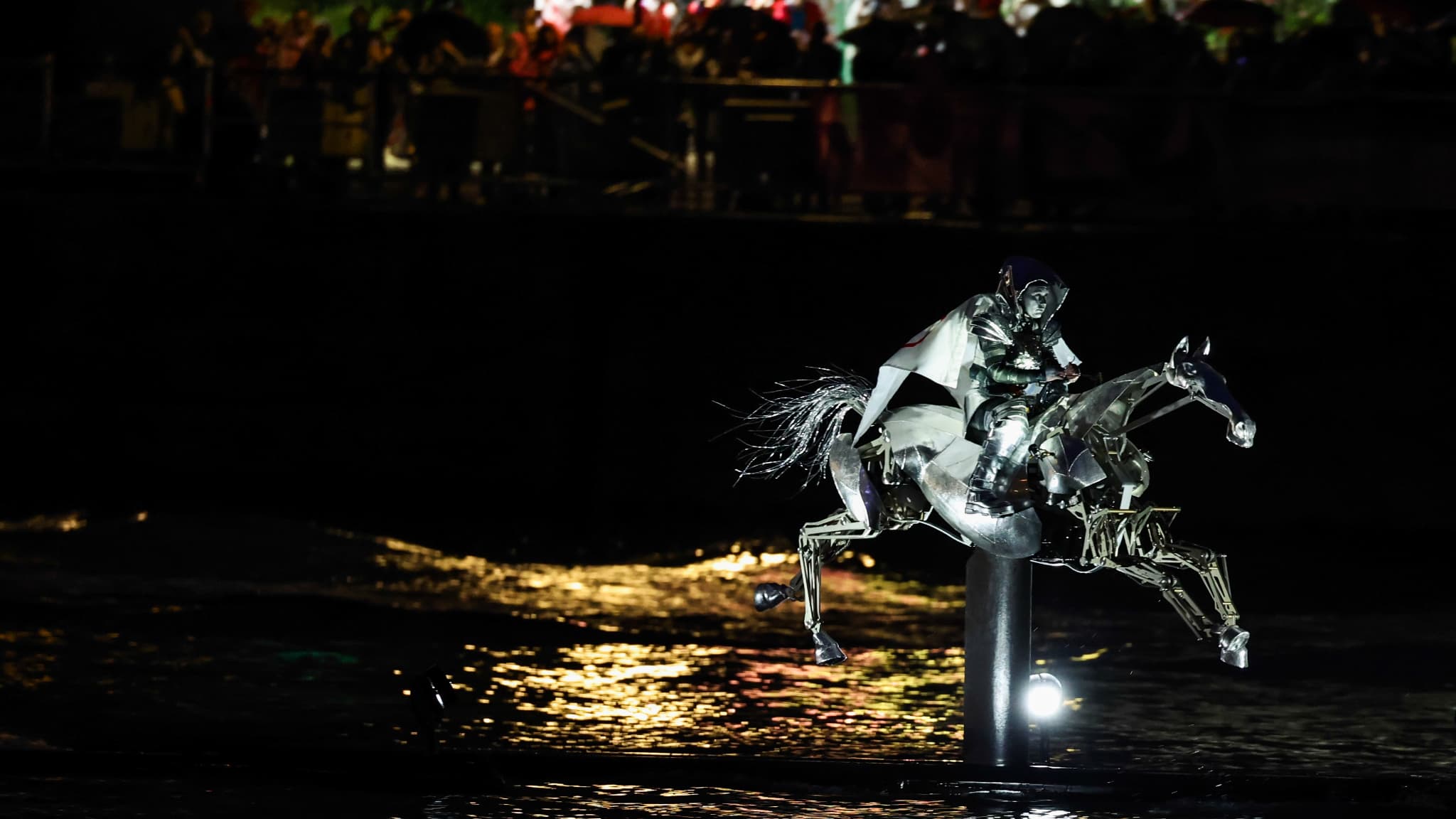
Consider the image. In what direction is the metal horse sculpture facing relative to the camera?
to the viewer's right

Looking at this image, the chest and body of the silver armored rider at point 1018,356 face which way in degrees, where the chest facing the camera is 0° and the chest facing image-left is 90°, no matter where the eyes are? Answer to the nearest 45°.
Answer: approximately 315°

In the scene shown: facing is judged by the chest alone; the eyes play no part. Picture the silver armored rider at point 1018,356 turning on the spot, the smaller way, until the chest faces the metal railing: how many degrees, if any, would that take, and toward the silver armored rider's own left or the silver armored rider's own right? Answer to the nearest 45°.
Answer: approximately 135° to the silver armored rider's own left

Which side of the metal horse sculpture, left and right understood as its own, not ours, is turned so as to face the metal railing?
left
